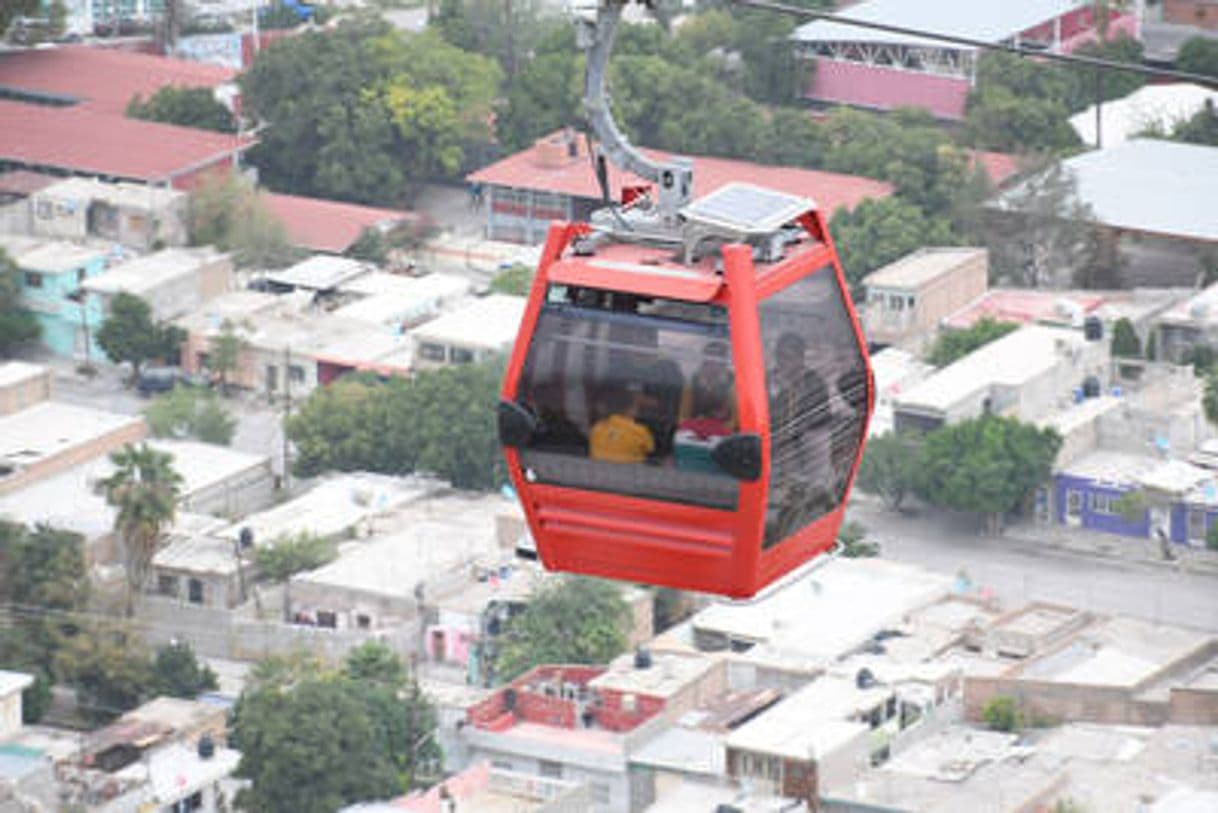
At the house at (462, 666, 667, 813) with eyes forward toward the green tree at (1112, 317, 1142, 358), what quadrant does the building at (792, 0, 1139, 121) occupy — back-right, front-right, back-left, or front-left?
front-left

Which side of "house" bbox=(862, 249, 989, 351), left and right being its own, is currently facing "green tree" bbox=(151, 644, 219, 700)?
front

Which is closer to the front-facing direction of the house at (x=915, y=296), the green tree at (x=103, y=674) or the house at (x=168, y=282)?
the green tree

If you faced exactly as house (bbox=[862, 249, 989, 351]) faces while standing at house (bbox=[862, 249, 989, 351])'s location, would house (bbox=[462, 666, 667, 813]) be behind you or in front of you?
in front

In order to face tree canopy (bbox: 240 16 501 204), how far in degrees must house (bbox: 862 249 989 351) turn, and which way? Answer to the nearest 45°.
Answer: approximately 90° to its right

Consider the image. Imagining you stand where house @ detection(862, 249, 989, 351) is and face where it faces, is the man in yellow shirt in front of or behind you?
in front

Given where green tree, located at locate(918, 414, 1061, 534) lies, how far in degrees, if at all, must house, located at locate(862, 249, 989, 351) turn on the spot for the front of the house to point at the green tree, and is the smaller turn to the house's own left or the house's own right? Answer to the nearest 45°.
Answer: approximately 45° to the house's own left

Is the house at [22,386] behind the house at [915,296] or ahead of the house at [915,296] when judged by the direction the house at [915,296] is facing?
ahead

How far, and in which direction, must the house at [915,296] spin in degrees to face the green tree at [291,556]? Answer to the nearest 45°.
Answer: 0° — it already faces it

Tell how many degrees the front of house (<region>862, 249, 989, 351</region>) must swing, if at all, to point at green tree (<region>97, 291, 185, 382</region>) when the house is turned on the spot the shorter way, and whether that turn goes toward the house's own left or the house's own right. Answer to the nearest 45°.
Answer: approximately 45° to the house's own right

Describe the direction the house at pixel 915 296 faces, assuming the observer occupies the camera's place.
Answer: facing the viewer and to the left of the viewer
